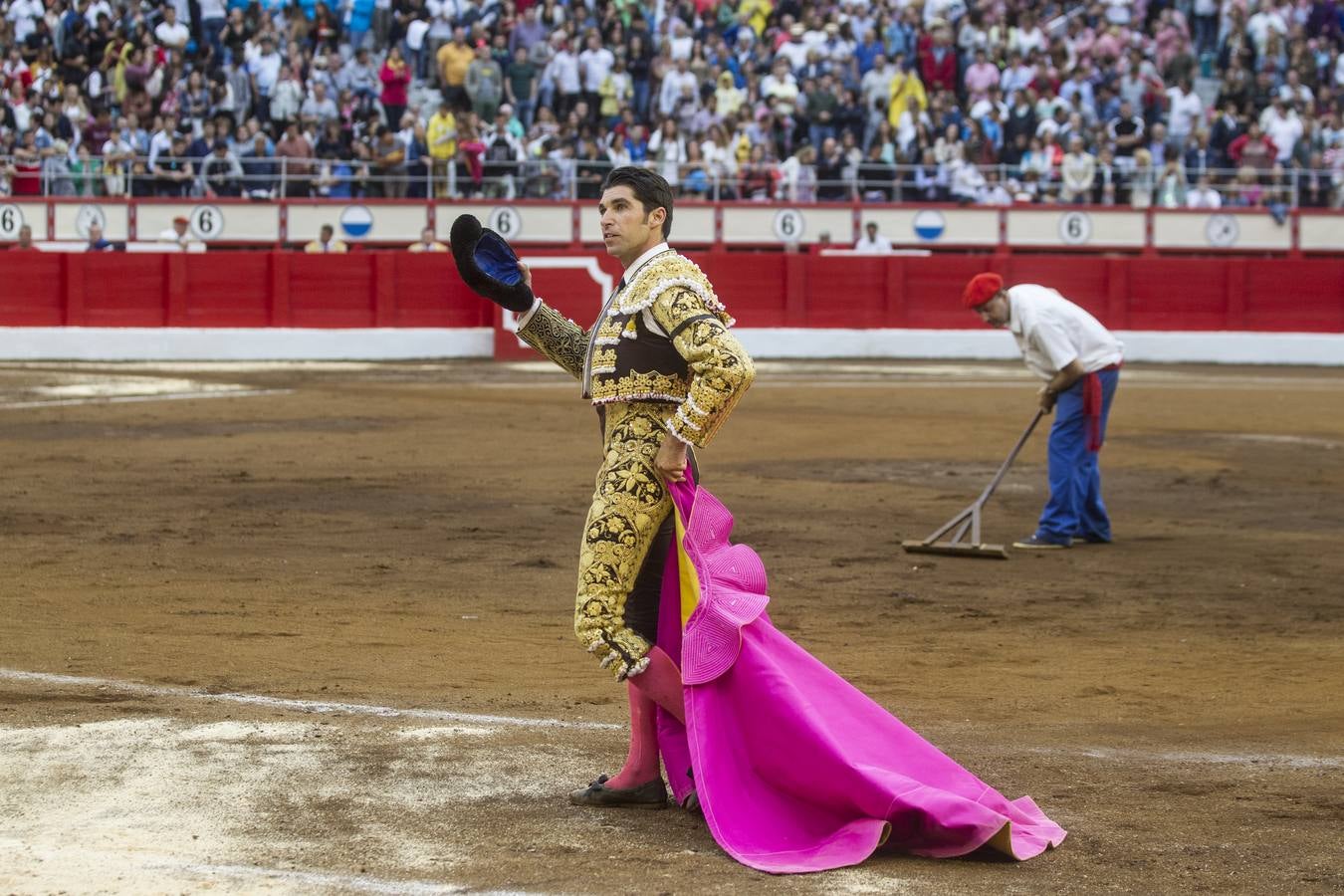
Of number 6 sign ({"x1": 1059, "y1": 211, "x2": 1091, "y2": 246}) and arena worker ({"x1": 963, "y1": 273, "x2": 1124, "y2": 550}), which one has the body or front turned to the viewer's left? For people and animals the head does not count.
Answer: the arena worker

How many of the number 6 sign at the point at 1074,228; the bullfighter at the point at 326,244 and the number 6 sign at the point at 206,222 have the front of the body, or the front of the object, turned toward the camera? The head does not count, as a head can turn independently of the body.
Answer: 3

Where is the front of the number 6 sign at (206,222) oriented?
toward the camera

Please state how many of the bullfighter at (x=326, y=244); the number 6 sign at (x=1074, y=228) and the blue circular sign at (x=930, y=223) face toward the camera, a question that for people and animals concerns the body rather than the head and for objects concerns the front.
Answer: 3

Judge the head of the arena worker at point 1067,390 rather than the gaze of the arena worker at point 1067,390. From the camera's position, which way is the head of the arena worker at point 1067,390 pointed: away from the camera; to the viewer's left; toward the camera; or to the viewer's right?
to the viewer's left

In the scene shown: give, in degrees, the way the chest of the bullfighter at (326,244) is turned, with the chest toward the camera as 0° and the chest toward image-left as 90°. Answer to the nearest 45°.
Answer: approximately 0°

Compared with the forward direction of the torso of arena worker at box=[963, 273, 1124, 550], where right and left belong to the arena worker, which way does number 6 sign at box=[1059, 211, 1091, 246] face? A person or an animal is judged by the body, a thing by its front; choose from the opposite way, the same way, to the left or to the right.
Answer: to the left

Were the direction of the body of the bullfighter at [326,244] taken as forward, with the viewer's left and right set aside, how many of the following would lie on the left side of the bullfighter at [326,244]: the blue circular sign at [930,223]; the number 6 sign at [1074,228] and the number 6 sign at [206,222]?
2

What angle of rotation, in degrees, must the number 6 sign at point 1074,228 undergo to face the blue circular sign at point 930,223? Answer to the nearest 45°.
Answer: approximately 90° to its right

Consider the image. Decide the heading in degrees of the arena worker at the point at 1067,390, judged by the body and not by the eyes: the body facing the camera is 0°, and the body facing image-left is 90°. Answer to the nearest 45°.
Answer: approximately 90°

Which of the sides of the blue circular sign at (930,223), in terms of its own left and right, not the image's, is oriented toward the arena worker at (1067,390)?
front

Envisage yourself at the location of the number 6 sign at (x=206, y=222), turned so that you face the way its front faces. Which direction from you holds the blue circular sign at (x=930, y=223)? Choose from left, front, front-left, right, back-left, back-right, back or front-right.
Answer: left

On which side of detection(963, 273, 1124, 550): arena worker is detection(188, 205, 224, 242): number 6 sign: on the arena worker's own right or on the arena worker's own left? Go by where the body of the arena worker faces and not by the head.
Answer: on the arena worker's own right

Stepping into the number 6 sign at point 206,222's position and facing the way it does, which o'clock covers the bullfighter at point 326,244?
The bullfighter is roughly at 10 o'clock from the number 6 sign.
